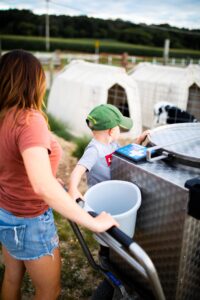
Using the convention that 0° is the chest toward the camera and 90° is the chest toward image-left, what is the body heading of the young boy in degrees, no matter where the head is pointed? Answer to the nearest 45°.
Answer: approximately 270°

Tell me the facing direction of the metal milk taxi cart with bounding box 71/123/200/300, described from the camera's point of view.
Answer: facing away from the viewer and to the right of the viewer

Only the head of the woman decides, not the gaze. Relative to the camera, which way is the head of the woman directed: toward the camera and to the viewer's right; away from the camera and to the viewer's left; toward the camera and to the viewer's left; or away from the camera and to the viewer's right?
away from the camera and to the viewer's right

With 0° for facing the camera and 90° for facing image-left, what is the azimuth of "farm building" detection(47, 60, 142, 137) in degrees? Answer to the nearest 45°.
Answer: approximately 315°

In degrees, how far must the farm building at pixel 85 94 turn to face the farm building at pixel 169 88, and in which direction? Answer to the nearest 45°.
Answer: approximately 90° to its left

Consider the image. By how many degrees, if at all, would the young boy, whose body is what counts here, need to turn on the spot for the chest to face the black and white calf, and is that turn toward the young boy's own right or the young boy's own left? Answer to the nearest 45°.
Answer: approximately 90° to the young boy's own left

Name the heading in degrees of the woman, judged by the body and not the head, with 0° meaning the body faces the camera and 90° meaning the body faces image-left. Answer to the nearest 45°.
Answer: approximately 225°

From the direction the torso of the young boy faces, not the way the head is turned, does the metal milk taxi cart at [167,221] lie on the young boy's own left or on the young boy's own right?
on the young boy's own right

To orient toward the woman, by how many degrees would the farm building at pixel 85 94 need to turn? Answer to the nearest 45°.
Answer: approximately 45° to its right
